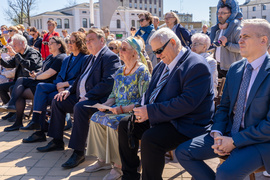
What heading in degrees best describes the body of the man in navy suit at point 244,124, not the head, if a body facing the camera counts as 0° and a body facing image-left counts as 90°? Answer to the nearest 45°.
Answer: approximately 45°

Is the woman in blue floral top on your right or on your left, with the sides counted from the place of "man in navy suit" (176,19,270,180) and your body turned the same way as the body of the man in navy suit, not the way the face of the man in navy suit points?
on your right

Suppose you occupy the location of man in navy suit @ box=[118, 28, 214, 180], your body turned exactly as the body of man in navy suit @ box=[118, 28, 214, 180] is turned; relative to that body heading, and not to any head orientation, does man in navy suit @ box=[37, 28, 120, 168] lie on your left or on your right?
on your right

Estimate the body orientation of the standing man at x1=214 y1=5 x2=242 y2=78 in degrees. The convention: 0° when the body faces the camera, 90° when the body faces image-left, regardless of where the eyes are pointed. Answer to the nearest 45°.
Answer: approximately 45°

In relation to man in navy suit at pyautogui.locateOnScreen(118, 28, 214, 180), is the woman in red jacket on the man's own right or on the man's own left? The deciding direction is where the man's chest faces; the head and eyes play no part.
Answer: on the man's own right
